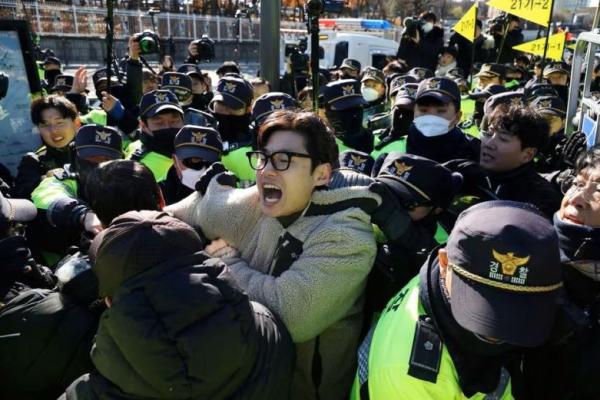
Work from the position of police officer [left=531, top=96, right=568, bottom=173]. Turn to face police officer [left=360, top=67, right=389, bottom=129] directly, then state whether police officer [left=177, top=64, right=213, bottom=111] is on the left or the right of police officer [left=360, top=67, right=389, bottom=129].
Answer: left

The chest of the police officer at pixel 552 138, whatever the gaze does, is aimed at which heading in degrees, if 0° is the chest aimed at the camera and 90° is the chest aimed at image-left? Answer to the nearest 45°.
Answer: approximately 45°

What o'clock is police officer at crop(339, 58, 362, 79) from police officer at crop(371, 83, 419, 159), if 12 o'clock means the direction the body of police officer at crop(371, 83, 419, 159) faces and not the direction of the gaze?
police officer at crop(339, 58, 362, 79) is roughly at 4 o'clock from police officer at crop(371, 83, 419, 159).

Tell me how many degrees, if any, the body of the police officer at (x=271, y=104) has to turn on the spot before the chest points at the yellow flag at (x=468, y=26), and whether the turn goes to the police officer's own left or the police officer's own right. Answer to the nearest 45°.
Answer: approximately 135° to the police officer's own left

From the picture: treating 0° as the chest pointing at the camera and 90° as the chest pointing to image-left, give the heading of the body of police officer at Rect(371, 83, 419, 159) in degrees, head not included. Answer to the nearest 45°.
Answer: approximately 45°

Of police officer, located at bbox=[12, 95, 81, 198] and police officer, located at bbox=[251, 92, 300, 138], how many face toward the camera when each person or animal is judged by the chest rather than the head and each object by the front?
2

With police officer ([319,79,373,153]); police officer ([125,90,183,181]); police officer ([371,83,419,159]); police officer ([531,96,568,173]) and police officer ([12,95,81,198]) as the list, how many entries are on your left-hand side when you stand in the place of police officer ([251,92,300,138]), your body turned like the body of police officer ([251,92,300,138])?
3

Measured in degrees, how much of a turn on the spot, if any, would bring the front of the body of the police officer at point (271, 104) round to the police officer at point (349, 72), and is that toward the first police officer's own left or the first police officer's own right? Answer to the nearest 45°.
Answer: approximately 180°
